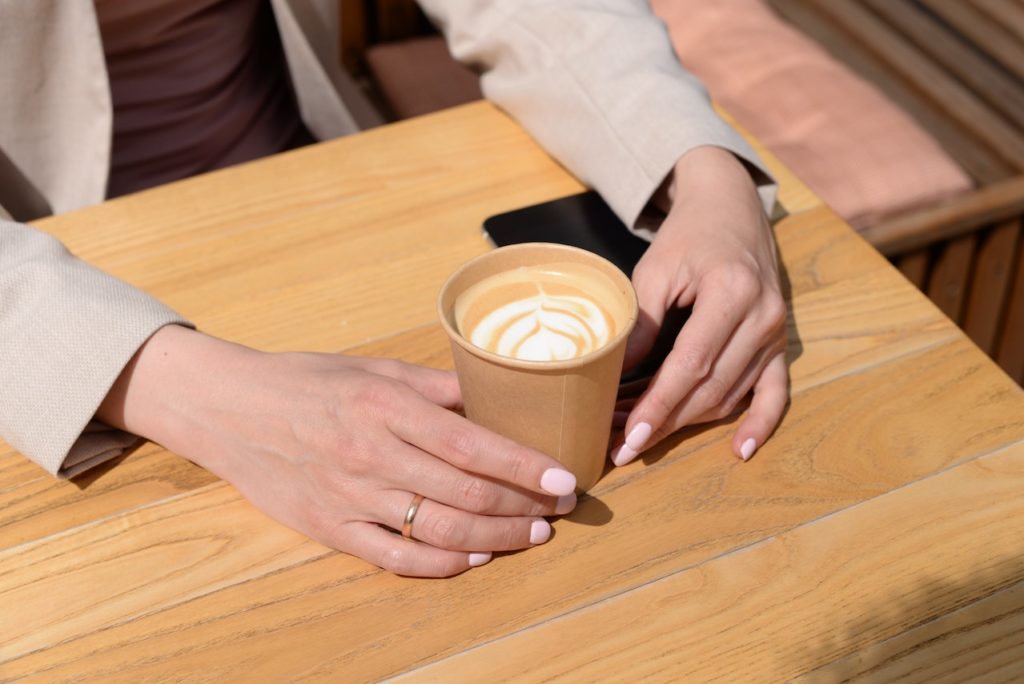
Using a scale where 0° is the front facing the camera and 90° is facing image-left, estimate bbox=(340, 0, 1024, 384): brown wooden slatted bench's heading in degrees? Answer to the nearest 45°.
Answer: approximately 45°
